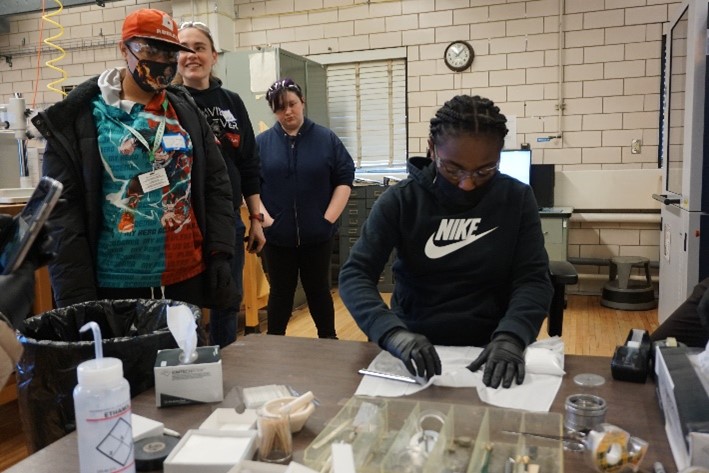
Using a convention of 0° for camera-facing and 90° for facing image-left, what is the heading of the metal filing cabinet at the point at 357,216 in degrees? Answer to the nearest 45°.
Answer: approximately 0°

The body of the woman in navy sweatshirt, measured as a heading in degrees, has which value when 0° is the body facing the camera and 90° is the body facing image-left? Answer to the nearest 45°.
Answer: approximately 0°

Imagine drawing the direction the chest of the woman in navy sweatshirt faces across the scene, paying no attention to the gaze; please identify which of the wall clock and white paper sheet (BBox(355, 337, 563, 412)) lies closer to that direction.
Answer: the white paper sheet

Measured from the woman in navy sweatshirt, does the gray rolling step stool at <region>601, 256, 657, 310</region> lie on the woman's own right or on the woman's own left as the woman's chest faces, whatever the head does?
on the woman's own left

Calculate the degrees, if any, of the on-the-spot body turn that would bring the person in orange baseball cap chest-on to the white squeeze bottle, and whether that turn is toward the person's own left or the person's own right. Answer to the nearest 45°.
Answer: approximately 45° to the person's own right

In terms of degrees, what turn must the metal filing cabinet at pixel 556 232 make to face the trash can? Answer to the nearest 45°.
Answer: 0° — it already faces it
